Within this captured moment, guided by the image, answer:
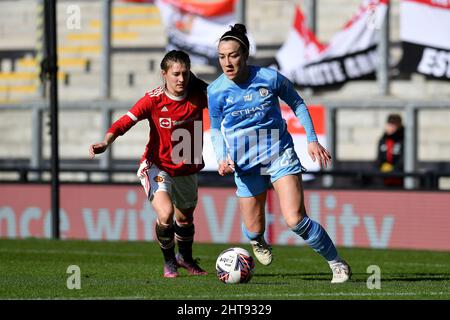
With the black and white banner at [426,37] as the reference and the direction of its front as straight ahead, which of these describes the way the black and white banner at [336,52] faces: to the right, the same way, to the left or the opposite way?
the same way

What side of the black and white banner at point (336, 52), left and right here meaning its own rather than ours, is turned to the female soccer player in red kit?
front

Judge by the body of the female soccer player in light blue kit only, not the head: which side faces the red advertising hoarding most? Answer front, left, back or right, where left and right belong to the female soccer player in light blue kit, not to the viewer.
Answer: back

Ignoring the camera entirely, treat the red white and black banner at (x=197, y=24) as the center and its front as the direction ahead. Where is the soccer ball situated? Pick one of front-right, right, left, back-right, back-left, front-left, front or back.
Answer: front

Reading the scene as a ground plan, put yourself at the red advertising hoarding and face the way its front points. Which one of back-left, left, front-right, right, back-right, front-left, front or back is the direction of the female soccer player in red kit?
front

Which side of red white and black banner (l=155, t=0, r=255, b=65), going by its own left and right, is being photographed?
front

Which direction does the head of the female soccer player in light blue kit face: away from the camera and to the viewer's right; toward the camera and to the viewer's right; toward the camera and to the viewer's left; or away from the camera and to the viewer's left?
toward the camera and to the viewer's left

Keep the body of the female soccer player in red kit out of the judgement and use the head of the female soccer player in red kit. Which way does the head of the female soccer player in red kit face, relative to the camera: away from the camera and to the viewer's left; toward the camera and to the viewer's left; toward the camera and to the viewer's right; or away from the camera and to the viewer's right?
toward the camera and to the viewer's right

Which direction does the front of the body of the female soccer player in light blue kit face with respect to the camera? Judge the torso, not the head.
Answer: toward the camera

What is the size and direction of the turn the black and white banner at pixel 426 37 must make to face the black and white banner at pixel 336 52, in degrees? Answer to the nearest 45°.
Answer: approximately 90° to its right

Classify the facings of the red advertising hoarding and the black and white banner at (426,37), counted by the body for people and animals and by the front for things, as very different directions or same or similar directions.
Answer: same or similar directions

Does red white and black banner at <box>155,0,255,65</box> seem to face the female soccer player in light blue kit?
yes

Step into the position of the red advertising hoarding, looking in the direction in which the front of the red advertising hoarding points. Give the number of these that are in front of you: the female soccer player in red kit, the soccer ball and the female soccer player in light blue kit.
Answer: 3

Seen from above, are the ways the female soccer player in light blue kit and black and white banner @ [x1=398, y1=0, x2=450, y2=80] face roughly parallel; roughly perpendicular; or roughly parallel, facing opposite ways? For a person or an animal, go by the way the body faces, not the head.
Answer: roughly parallel

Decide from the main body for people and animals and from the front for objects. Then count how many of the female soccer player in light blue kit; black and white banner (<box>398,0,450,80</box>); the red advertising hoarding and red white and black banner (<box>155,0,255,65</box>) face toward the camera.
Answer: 4

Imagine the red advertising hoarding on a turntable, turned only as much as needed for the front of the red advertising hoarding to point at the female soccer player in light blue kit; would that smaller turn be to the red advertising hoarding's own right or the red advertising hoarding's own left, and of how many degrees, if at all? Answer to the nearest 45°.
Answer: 0° — it already faces them
